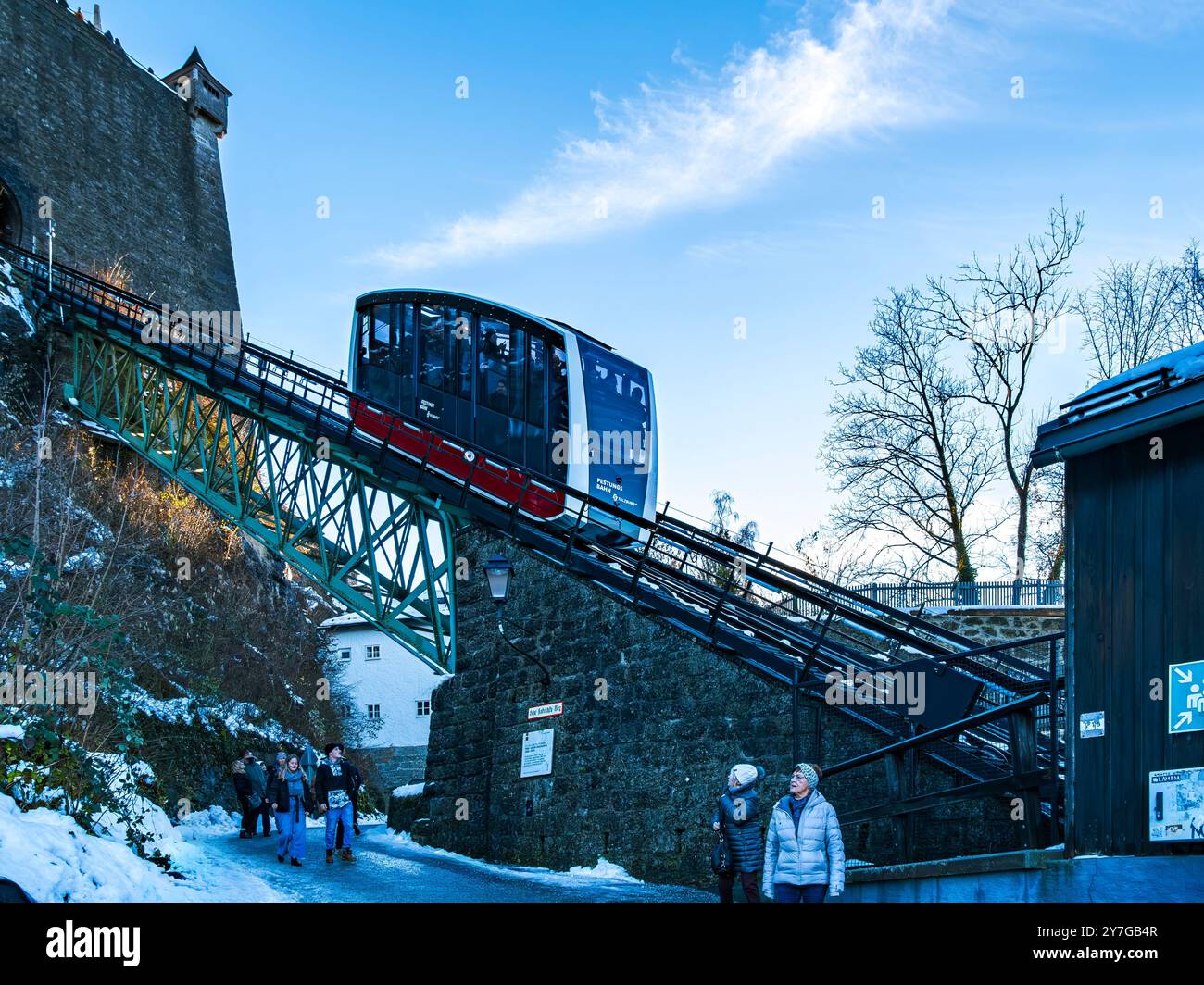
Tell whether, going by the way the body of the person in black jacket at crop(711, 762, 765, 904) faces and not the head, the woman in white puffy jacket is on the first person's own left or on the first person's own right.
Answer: on the first person's own left

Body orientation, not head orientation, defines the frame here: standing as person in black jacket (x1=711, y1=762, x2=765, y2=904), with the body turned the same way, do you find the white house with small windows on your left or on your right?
on your right

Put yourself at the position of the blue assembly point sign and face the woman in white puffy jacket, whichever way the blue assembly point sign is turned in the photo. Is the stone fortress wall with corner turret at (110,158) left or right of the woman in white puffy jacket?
right

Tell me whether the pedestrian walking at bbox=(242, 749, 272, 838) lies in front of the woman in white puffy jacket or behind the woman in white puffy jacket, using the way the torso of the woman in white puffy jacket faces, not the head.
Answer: behind
